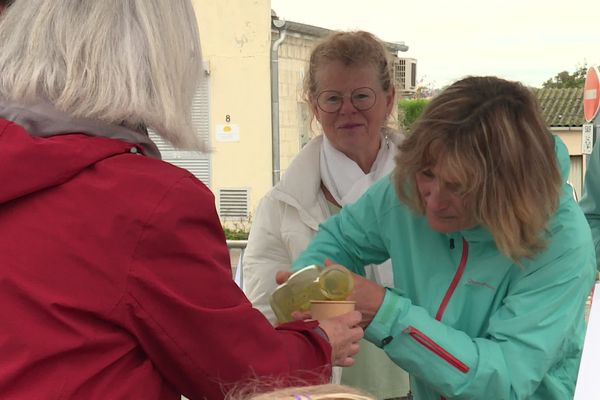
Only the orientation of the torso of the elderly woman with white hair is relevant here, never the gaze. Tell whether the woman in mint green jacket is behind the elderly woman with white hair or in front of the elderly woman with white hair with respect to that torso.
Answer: in front

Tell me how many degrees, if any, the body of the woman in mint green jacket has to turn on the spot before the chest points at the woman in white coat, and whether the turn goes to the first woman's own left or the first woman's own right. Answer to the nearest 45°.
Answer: approximately 90° to the first woman's own right

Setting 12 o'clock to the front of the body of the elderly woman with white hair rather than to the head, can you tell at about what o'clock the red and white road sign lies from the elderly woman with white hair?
The red and white road sign is roughly at 12 o'clock from the elderly woman with white hair.

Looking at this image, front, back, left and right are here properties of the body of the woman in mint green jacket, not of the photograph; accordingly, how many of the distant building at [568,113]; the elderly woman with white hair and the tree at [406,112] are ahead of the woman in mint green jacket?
1

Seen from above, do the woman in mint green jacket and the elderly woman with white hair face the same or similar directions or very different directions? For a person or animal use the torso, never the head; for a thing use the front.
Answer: very different directions

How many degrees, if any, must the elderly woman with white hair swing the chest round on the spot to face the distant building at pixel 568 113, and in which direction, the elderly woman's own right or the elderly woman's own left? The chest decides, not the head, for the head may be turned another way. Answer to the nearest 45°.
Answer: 0° — they already face it

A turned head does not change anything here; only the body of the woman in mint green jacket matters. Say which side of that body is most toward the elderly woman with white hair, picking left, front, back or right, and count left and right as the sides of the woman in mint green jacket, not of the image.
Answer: front

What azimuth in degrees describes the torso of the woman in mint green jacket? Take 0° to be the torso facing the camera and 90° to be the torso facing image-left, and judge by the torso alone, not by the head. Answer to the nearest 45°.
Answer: approximately 45°

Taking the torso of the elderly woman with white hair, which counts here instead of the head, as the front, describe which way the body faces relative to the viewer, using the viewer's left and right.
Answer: facing away from the viewer and to the right of the viewer

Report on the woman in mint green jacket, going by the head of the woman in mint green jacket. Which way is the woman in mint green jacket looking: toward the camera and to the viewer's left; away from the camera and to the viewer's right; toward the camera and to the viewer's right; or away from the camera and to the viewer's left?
toward the camera and to the viewer's left

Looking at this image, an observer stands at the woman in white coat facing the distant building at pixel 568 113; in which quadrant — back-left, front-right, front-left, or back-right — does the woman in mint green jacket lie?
back-right

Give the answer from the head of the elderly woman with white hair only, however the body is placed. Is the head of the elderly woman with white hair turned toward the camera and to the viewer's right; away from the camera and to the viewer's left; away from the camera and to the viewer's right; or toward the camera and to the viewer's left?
away from the camera and to the viewer's right

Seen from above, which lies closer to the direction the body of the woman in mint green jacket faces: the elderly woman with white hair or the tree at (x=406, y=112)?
the elderly woman with white hair

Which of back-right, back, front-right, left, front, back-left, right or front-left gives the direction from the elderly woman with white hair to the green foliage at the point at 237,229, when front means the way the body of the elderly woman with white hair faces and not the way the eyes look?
front-left
